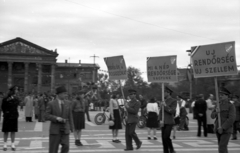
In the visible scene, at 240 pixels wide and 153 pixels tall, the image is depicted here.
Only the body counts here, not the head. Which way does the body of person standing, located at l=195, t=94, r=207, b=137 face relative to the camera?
away from the camera

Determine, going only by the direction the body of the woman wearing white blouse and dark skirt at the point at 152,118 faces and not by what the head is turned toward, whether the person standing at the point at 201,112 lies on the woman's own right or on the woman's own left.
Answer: on the woman's own right

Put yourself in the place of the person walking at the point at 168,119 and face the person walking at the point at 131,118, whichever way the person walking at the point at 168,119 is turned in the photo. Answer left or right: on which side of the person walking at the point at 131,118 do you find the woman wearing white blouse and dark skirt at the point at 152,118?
right

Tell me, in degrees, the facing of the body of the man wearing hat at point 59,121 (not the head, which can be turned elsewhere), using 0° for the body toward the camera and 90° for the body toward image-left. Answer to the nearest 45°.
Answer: approximately 315°

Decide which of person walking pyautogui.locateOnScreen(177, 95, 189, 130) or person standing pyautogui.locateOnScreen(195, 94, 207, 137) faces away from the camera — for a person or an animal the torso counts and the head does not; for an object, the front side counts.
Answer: person standing pyautogui.locateOnScreen(195, 94, 207, 137)

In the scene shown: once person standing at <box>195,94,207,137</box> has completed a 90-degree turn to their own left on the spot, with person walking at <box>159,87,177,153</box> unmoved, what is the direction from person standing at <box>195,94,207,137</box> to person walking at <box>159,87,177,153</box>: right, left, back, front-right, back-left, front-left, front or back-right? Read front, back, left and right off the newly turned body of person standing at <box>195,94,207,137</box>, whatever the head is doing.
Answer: left
